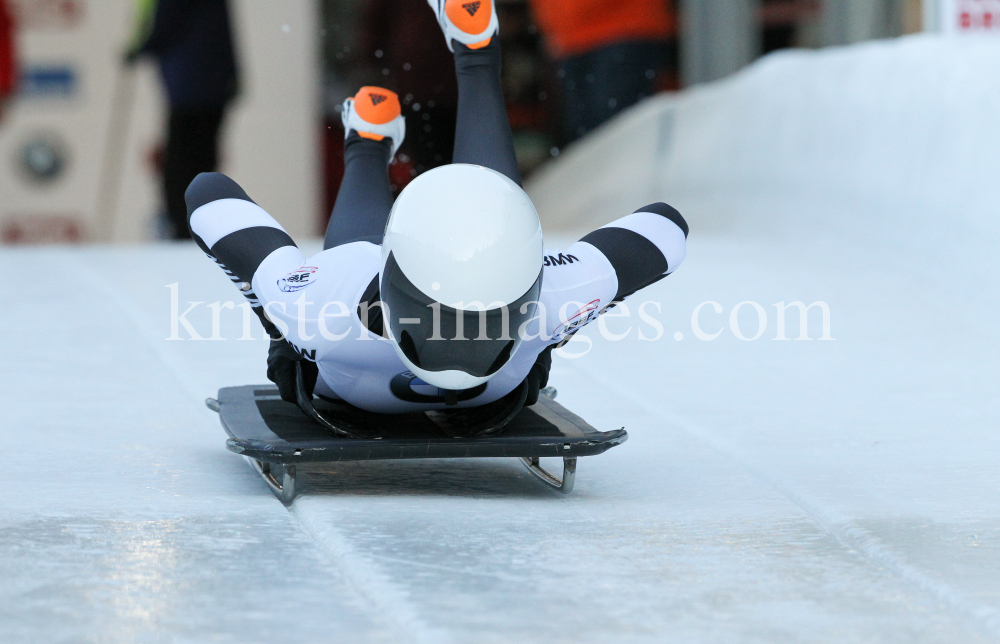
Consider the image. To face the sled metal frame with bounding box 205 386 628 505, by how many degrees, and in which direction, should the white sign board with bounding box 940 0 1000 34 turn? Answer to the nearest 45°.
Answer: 0° — it already faces it

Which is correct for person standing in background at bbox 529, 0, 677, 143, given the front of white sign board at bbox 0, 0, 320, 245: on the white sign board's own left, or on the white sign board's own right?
on the white sign board's own left

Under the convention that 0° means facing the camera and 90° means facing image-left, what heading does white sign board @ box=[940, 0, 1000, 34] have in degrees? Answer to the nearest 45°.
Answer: approximately 0°

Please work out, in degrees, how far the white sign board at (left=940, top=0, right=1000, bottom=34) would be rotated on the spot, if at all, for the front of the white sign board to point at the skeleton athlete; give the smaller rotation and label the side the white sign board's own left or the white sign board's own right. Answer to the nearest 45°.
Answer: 0° — it already faces it

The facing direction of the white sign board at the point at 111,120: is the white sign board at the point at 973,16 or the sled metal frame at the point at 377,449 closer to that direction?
the sled metal frame

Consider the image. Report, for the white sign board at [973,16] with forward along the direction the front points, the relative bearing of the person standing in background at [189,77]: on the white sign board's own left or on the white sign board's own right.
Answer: on the white sign board's own right

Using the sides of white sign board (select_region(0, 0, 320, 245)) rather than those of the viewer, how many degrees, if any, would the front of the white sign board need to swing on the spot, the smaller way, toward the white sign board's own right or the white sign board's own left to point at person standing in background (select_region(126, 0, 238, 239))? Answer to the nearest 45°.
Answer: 0° — it already faces them

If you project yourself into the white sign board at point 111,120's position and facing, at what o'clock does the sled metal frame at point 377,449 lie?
The sled metal frame is roughly at 12 o'clock from the white sign board.

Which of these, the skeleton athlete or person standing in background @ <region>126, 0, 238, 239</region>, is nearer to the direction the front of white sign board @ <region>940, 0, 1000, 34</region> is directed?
the skeleton athlete

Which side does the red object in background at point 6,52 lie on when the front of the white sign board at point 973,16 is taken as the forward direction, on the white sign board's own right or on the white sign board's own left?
on the white sign board's own right

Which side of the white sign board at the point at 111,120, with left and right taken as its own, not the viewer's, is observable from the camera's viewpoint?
front

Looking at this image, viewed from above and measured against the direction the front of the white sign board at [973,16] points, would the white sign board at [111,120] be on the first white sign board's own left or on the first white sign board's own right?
on the first white sign board's own right
